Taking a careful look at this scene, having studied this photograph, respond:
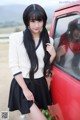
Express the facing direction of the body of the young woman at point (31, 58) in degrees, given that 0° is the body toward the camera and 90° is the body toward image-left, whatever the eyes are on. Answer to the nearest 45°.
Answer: approximately 315°

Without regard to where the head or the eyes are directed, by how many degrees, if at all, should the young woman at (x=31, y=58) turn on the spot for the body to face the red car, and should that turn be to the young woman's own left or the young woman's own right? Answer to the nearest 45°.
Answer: approximately 45° to the young woman's own left
